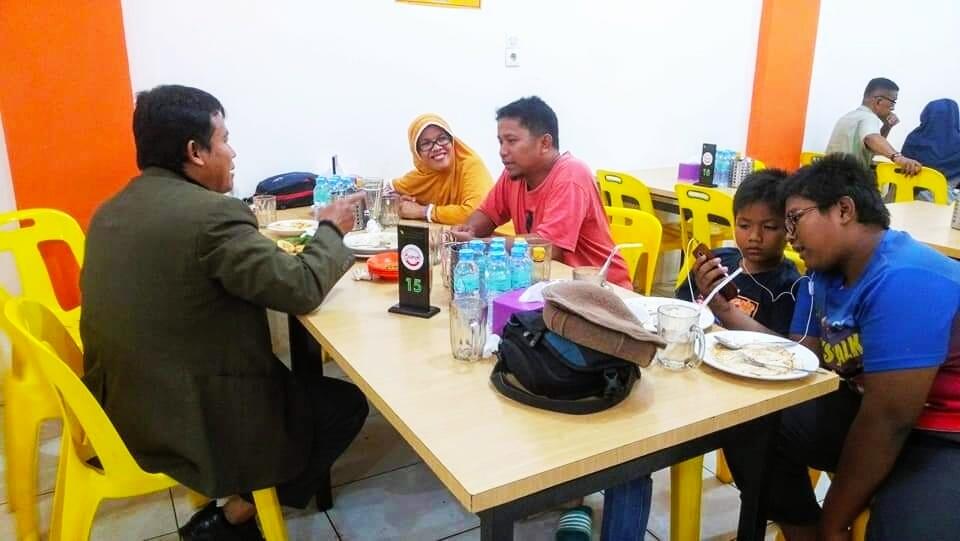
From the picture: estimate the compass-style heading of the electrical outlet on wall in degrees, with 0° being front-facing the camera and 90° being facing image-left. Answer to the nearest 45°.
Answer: approximately 0°

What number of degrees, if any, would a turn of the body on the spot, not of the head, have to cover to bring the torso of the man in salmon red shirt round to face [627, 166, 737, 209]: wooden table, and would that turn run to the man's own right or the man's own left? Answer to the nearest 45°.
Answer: approximately 135° to the man's own right

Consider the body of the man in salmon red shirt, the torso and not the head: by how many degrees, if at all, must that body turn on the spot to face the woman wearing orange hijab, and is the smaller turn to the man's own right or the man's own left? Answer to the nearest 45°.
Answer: approximately 90° to the man's own right

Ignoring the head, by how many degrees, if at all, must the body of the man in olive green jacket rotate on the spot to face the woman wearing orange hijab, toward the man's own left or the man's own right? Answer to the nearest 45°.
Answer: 0° — they already face them

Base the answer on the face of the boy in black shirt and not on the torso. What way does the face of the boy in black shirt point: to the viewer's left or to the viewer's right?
to the viewer's left

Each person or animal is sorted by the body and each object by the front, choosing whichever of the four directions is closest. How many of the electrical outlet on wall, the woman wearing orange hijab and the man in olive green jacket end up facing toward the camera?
2

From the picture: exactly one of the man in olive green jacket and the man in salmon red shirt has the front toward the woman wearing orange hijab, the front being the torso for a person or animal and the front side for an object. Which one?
the man in olive green jacket

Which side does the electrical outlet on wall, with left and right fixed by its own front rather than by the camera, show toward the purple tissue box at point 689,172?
left
